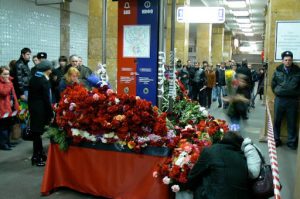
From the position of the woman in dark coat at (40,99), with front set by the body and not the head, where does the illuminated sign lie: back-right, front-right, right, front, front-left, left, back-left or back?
front-left

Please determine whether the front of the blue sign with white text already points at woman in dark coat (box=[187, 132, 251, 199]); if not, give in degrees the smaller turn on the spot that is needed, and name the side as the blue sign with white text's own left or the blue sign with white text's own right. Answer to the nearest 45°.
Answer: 0° — it already faces them

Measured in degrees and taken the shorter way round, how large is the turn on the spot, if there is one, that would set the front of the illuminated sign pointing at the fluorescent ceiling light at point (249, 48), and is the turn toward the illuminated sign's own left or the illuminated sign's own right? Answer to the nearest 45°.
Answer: approximately 180°

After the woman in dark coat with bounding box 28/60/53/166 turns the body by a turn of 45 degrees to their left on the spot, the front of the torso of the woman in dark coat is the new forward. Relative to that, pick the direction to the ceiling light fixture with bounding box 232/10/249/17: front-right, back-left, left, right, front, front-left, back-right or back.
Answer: front

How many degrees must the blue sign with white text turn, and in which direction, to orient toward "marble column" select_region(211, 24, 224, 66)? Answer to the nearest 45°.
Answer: approximately 180°

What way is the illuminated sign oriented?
toward the camera

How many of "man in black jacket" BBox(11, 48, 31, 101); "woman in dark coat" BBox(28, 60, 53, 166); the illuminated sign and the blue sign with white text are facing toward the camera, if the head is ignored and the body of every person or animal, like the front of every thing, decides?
2

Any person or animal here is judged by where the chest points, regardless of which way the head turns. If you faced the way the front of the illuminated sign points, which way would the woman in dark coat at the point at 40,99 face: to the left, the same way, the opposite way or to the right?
to the left

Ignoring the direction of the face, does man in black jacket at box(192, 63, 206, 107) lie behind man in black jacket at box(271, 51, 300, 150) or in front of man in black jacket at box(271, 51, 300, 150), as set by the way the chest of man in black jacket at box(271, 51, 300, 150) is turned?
behind

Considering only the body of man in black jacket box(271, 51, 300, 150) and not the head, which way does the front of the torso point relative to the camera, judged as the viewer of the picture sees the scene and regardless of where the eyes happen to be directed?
toward the camera

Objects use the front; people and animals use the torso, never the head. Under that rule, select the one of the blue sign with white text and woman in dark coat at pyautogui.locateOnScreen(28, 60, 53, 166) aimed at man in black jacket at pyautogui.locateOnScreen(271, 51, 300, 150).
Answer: the woman in dark coat

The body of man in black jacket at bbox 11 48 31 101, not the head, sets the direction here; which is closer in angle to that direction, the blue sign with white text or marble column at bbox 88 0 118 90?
the blue sign with white text

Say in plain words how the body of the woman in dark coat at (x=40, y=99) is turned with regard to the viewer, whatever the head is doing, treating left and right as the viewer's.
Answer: facing to the right of the viewer

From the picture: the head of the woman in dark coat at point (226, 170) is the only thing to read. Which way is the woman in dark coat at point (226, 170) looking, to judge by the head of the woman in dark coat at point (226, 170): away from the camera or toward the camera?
away from the camera

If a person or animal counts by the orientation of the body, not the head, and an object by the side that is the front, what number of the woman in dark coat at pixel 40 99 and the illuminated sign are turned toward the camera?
1
